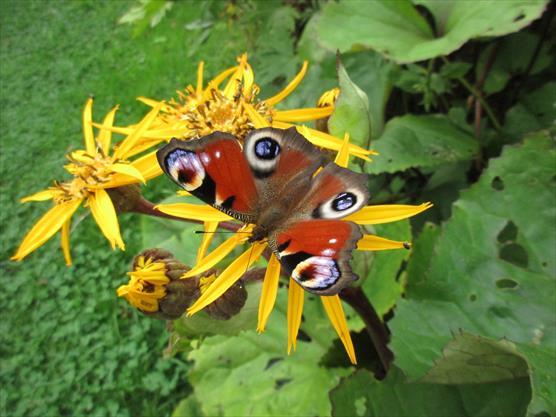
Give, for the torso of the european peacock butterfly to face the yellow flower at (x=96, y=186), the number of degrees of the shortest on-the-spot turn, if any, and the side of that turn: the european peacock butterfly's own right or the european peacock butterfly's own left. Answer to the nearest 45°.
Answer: approximately 90° to the european peacock butterfly's own right

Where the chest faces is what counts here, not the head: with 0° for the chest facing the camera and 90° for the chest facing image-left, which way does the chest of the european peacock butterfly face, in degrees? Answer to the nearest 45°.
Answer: approximately 45°

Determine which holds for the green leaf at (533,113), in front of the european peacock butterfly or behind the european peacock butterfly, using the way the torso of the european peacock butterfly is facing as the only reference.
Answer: behind

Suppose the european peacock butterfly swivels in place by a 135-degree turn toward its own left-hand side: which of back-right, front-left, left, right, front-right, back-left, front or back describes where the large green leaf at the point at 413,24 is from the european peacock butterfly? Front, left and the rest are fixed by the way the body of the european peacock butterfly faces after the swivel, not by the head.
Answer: front-left

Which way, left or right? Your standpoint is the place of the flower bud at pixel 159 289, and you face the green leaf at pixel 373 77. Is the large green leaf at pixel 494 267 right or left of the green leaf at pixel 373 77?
right

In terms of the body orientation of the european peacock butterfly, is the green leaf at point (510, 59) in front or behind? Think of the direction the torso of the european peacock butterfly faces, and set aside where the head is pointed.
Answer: behind
